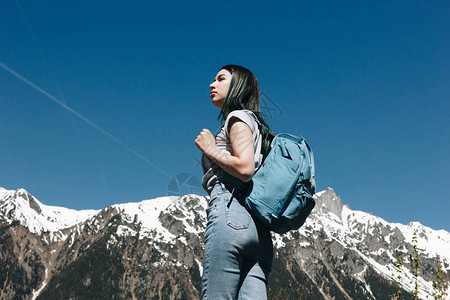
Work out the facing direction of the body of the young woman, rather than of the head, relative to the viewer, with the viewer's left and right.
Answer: facing to the left of the viewer

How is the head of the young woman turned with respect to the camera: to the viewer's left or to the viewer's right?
to the viewer's left
